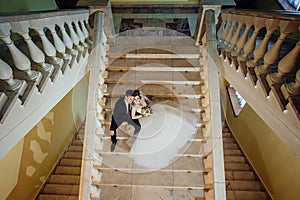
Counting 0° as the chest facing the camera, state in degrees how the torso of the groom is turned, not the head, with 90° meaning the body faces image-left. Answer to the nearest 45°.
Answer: approximately 315°
